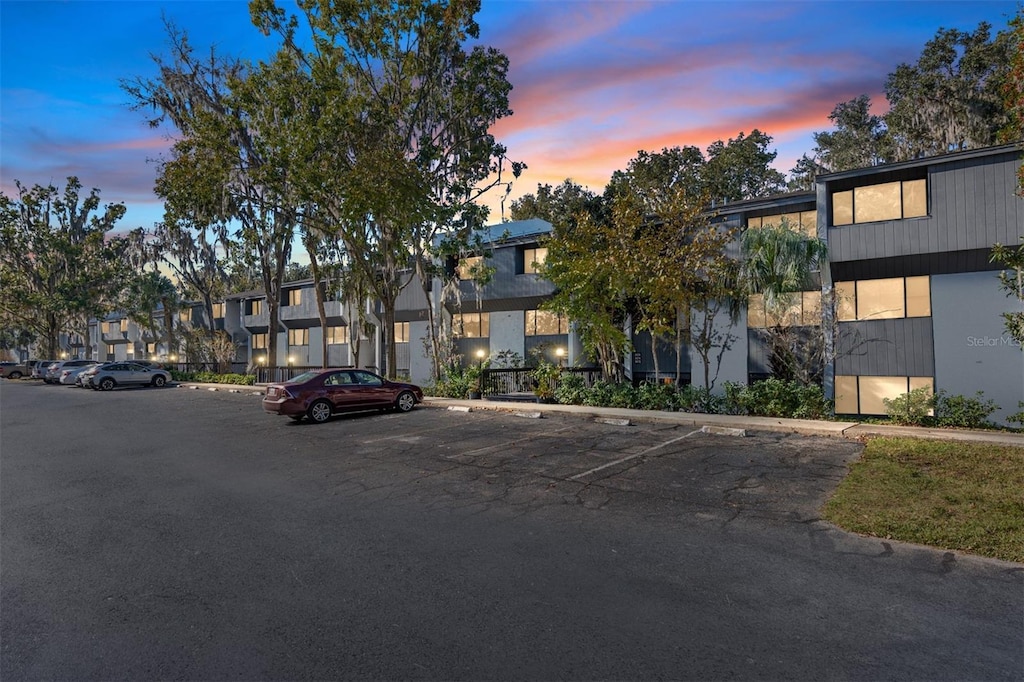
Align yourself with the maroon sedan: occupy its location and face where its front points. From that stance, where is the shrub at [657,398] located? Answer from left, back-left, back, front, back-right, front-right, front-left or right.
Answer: front-right

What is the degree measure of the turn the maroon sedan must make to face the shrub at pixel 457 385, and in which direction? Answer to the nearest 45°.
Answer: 0° — it already faces it

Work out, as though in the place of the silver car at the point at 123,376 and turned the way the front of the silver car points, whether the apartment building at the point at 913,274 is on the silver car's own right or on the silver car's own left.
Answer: on the silver car's own right

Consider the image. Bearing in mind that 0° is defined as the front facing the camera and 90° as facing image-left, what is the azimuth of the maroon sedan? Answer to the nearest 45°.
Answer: approximately 225°

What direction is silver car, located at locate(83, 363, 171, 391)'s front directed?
to the viewer's right

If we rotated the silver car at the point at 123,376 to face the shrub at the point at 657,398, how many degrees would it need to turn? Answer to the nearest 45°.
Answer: approximately 45° to its right

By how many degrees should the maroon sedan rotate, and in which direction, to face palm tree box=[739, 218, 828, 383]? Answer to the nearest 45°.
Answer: approximately 45° to its right

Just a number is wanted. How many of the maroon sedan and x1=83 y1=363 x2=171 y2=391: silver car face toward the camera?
0
